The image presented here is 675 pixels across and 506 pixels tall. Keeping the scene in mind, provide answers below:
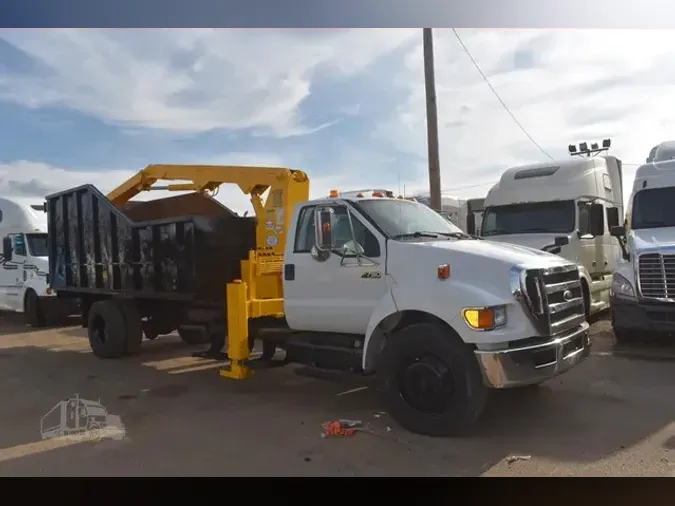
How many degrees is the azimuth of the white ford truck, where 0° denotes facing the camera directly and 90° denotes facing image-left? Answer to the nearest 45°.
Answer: approximately 315°

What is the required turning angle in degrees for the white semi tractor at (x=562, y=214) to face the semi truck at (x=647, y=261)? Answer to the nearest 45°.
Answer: approximately 90° to its left

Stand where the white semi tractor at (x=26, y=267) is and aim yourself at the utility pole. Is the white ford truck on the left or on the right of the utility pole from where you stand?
right

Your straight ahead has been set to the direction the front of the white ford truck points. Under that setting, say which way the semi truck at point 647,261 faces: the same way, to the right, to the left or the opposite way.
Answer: to the right

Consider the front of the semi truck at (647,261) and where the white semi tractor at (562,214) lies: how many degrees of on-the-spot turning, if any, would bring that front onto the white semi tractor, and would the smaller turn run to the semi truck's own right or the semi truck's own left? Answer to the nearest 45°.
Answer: approximately 135° to the semi truck's own right

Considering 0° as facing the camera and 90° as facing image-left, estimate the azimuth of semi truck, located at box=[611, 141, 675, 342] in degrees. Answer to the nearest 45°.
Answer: approximately 0°
